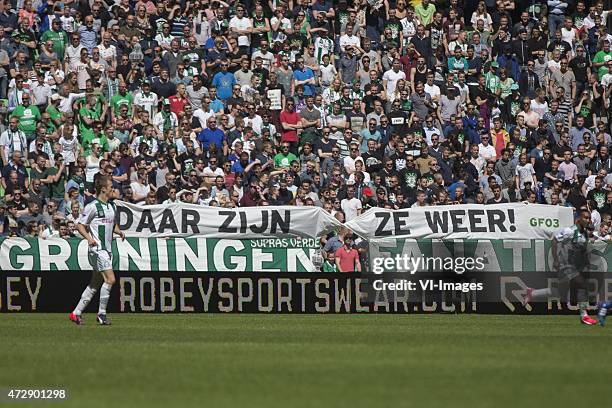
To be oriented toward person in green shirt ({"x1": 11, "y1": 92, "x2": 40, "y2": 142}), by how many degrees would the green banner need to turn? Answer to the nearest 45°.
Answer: approximately 135° to its right

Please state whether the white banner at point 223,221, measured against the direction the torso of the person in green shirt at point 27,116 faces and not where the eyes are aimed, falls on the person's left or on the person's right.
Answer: on the person's left

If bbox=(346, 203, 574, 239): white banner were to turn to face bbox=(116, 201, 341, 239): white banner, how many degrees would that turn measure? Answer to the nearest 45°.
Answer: approximately 90° to its right

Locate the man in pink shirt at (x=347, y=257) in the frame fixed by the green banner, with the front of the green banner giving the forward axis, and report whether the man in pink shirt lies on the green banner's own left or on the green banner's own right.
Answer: on the green banner's own left

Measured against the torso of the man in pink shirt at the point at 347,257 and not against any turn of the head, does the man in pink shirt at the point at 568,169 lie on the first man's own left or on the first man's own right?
on the first man's own left

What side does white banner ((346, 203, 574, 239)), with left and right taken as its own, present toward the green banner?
right
